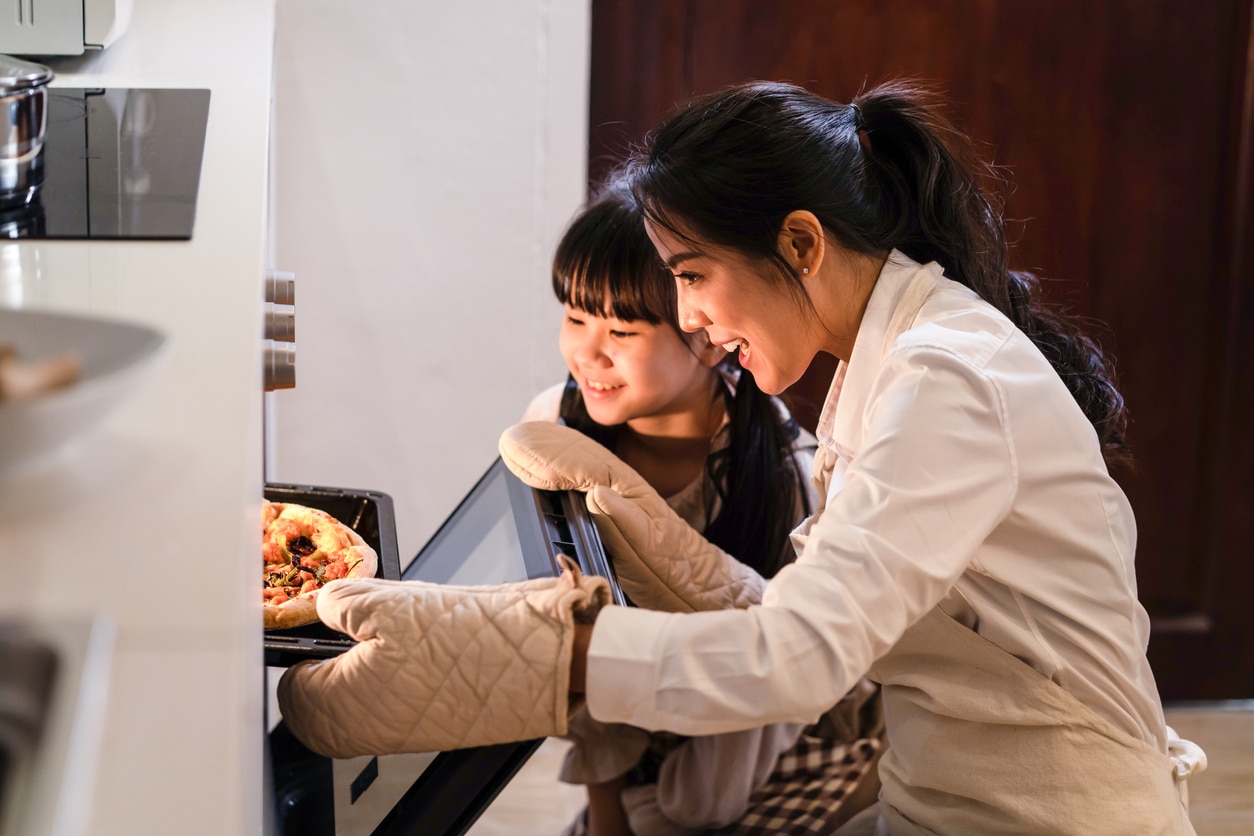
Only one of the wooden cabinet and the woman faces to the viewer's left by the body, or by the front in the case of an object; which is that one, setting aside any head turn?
the woman

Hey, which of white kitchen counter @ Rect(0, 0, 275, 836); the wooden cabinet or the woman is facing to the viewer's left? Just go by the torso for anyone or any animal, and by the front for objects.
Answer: the woman

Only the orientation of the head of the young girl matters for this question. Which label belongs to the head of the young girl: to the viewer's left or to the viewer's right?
to the viewer's left

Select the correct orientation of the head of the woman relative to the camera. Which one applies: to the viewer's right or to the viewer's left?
to the viewer's left

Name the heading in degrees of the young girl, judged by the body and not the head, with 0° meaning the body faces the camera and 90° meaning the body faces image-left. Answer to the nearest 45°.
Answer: approximately 45°

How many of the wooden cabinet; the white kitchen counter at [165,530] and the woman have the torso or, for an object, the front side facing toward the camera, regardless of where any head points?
1

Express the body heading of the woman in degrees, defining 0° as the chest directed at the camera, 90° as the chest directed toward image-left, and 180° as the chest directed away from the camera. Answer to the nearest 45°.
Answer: approximately 90°
